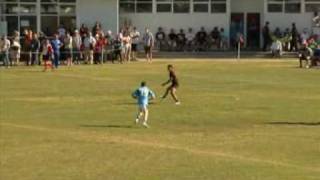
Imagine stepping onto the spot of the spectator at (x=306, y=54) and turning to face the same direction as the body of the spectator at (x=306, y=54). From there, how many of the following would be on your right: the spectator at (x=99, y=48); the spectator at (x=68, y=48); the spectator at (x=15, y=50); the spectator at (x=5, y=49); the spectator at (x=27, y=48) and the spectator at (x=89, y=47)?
6

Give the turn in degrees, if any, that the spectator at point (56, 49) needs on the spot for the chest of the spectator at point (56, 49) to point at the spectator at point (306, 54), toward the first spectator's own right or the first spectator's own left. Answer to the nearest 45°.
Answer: approximately 90° to the first spectator's own left

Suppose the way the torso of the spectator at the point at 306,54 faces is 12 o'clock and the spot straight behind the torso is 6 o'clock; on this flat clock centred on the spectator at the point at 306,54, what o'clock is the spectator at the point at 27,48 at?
the spectator at the point at 27,48 is roughly at 3 o'clock from the spectator at the point at 306,54.

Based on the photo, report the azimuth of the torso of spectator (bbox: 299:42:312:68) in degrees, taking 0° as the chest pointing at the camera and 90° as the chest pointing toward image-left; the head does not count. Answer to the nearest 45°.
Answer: approximately 0°

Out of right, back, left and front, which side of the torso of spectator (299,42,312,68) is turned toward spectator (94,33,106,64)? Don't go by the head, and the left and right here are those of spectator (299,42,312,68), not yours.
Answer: right

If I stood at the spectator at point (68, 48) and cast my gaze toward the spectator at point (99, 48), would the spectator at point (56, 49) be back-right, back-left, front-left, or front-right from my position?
back-right

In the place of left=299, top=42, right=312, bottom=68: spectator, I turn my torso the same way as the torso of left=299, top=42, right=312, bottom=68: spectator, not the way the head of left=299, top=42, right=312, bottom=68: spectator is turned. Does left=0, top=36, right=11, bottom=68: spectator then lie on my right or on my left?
on my right

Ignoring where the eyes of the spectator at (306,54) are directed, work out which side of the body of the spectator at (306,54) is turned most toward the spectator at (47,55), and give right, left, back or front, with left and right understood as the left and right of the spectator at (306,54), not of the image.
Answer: right

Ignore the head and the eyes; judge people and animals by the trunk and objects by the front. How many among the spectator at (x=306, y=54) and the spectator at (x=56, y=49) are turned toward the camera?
2

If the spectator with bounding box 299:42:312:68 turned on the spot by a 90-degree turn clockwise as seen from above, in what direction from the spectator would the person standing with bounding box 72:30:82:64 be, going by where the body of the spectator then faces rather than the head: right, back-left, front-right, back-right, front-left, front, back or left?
front

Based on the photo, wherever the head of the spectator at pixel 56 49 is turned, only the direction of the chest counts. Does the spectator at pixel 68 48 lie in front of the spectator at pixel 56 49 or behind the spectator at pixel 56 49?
behind

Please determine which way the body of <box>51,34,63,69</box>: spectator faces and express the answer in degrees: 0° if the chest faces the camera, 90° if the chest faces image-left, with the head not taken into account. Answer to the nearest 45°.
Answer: approximately 0°
